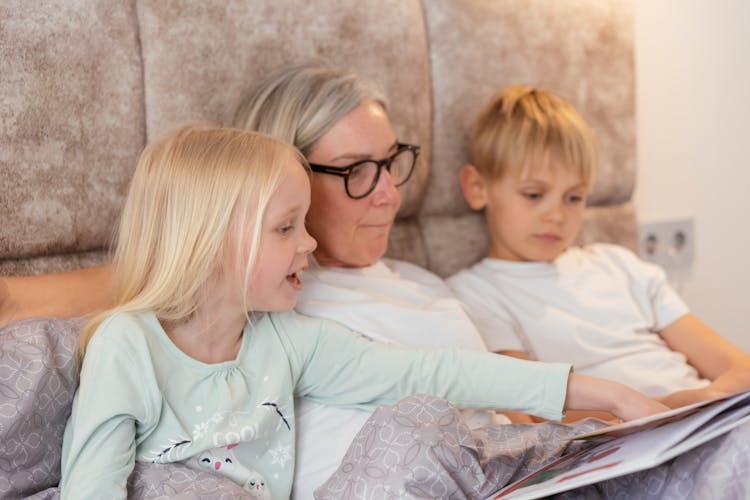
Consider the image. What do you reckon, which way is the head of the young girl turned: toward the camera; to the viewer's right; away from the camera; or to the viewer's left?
to the viewer's right

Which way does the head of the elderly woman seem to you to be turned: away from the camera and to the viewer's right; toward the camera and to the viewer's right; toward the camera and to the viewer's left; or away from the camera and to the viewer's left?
toward the camera and to the viewer's right

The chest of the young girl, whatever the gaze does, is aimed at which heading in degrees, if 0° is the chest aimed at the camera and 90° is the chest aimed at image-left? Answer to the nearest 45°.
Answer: approximately 315°

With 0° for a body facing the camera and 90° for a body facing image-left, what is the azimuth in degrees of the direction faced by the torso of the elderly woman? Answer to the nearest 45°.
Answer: approximately 315°
